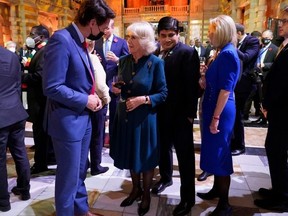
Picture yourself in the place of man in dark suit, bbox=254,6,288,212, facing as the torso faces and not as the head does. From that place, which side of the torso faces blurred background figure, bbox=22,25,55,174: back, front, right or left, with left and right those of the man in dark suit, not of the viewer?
front

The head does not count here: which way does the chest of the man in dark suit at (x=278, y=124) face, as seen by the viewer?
to the viewer's left

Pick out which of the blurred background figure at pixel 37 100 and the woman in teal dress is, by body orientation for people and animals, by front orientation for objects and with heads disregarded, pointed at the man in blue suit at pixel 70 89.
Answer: the woman in teal dress

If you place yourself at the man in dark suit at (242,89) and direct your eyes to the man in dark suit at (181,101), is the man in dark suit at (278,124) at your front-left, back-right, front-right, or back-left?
front-left

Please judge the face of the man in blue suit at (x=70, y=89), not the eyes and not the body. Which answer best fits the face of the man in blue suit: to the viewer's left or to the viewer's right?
to the viewer's right

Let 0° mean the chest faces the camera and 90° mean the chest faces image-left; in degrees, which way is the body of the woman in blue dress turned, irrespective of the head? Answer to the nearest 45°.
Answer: approximately 90°

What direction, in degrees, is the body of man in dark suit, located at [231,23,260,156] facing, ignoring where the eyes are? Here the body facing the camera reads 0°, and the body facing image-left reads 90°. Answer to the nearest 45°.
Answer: approximately 90°

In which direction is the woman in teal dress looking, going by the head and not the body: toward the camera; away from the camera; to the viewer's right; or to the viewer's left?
to the viewer's left
